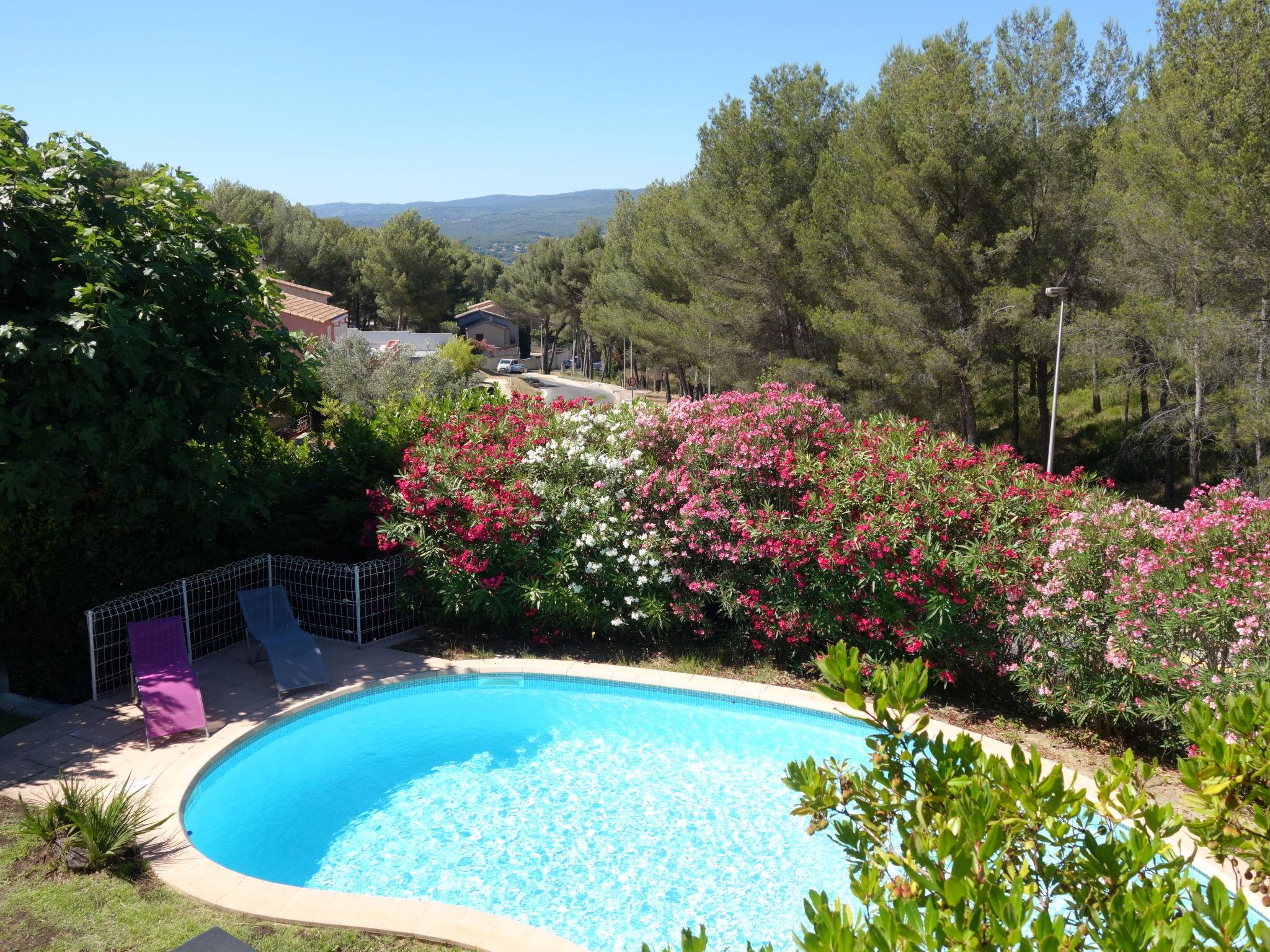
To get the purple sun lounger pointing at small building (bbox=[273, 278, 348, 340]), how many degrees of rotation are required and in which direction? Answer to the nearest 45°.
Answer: approximately 180°

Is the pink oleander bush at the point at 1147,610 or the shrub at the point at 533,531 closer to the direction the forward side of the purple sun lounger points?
the pink oleander bush

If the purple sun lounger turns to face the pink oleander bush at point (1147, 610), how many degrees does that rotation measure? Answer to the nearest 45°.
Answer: approximately 45° to its left

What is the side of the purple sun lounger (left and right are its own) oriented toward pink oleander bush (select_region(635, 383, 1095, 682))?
left

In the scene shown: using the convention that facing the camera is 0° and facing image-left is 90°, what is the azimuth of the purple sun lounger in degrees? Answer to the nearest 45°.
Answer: approximately 0°

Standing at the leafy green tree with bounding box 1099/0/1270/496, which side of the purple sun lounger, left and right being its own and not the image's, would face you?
left

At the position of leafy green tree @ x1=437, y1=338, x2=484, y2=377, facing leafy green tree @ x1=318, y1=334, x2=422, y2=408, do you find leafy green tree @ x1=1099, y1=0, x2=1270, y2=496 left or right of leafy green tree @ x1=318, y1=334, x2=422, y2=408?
left

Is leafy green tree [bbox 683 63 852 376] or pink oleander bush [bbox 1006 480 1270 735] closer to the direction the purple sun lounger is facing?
the pink oleander bush

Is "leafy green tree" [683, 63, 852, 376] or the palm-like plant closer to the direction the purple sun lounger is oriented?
the palm-like plant
